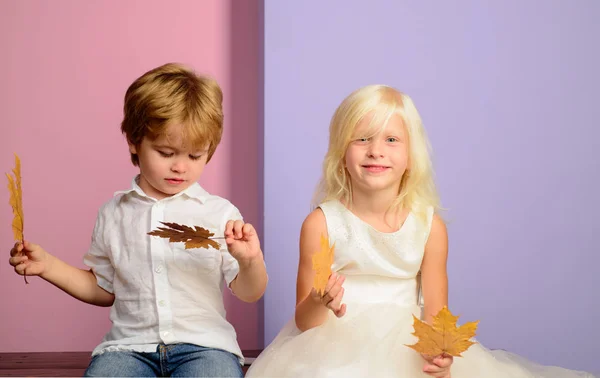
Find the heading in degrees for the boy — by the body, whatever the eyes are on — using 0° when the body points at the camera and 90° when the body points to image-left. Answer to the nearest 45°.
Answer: approximately 0°

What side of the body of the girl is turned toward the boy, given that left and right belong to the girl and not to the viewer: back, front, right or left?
right

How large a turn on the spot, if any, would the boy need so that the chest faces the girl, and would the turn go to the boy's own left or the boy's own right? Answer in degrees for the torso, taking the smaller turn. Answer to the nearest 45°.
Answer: approximately 90° to the boy's own left

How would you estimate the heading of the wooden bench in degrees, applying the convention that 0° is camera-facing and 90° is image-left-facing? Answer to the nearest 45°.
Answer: approximately 0°
